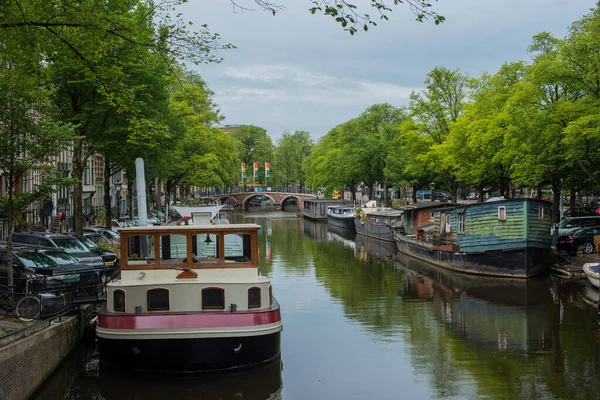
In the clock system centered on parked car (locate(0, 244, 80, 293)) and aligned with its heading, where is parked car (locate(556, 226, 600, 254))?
parked car (locate(556, 226, 600, 254)) is roughly at 10 o'clock from parked car (locate(0, 244, 80, 293)).

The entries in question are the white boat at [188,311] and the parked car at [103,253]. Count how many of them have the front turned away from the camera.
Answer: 1

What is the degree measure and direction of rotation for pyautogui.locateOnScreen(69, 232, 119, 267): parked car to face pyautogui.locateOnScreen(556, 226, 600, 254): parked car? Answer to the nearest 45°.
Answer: approximately 45° to its left

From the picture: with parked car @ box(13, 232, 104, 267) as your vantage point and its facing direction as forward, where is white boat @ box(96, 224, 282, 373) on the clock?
The white boat is roughly at 1 o'clock from the parked car.

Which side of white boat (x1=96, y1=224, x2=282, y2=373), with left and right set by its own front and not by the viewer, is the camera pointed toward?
back

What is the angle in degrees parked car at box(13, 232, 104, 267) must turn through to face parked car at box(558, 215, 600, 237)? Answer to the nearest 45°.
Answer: approximately 45° to its left
